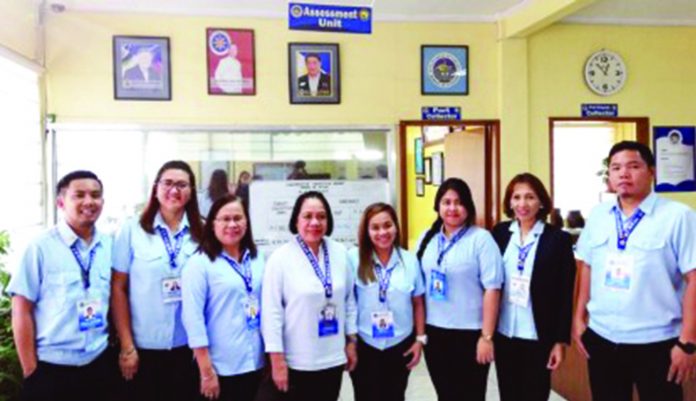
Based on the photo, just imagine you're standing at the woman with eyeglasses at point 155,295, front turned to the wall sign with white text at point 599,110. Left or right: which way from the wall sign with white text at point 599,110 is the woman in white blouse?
right

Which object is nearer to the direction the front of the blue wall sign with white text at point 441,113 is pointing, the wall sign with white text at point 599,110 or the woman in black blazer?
the woman in black blazer

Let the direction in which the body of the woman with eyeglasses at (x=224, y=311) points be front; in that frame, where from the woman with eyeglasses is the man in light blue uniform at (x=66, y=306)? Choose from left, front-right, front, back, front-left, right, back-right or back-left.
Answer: back-right

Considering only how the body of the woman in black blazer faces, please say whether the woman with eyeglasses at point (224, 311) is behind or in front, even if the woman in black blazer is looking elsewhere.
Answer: in front

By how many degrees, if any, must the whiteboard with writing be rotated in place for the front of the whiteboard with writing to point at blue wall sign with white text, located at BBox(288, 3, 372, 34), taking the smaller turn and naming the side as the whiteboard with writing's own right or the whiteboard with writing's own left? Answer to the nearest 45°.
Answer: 0° — it already faces it

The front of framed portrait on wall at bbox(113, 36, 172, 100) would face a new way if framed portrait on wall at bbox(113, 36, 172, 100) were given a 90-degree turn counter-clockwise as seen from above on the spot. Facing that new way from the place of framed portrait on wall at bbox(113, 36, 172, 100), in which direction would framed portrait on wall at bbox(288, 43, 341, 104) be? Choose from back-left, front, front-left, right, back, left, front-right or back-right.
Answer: front

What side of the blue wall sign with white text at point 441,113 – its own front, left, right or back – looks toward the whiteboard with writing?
right

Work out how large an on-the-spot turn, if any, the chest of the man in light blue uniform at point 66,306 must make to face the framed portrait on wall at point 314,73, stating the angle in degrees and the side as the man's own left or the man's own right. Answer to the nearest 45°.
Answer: approximately 90° to the man's own left

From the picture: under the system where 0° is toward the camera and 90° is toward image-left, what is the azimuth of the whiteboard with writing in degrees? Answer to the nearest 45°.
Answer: approximately 0°
